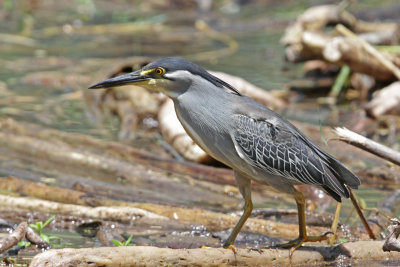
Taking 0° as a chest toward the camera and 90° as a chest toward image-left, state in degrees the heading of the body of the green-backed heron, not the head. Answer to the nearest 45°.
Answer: approximately 90°

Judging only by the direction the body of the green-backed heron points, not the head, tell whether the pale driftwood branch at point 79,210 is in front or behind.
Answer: in front

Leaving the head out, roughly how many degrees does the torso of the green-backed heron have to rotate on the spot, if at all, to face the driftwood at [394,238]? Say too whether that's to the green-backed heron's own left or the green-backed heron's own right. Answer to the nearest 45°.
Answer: approximately 135° to the green-backed heron's own left

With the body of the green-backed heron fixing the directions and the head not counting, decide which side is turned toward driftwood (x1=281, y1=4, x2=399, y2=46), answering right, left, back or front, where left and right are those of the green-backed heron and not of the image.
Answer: right

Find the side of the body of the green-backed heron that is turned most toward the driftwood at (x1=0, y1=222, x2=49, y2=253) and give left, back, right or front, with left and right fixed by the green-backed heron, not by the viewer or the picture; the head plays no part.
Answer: front

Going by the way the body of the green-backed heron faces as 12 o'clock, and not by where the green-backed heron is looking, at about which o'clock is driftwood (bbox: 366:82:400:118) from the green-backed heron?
The driftwood is roughly at 4 o'clock from the green-backed heron.

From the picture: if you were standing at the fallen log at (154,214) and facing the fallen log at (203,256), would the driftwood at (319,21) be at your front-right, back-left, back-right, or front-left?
back-left

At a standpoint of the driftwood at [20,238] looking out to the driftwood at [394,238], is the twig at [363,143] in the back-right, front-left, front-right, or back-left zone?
front-left

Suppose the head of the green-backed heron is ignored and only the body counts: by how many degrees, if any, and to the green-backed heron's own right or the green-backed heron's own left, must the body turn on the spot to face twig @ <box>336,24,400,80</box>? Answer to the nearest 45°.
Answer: approximately 90° to the green-backed heron's own right

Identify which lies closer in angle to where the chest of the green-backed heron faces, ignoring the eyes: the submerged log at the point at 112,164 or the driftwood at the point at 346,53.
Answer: the submerged log

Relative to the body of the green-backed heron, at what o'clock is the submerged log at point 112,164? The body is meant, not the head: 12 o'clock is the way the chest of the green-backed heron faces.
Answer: The submerged log is roughly at 2 o'clock from the green-backed heron.
